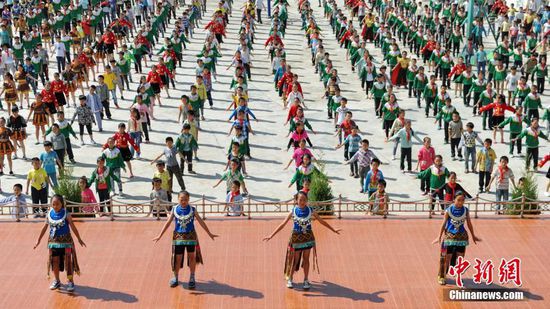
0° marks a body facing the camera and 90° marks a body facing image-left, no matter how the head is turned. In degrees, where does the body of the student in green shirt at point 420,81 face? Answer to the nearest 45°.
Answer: approximately 0°

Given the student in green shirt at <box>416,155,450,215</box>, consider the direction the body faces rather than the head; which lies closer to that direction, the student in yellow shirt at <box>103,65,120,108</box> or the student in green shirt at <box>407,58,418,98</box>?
the student in yellow shirt

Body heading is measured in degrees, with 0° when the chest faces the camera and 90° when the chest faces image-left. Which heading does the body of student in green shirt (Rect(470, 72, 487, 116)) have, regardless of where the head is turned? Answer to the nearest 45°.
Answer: approximately 0°

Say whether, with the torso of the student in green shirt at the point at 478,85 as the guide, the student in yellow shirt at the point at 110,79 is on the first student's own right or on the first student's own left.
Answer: on the first student's own right
